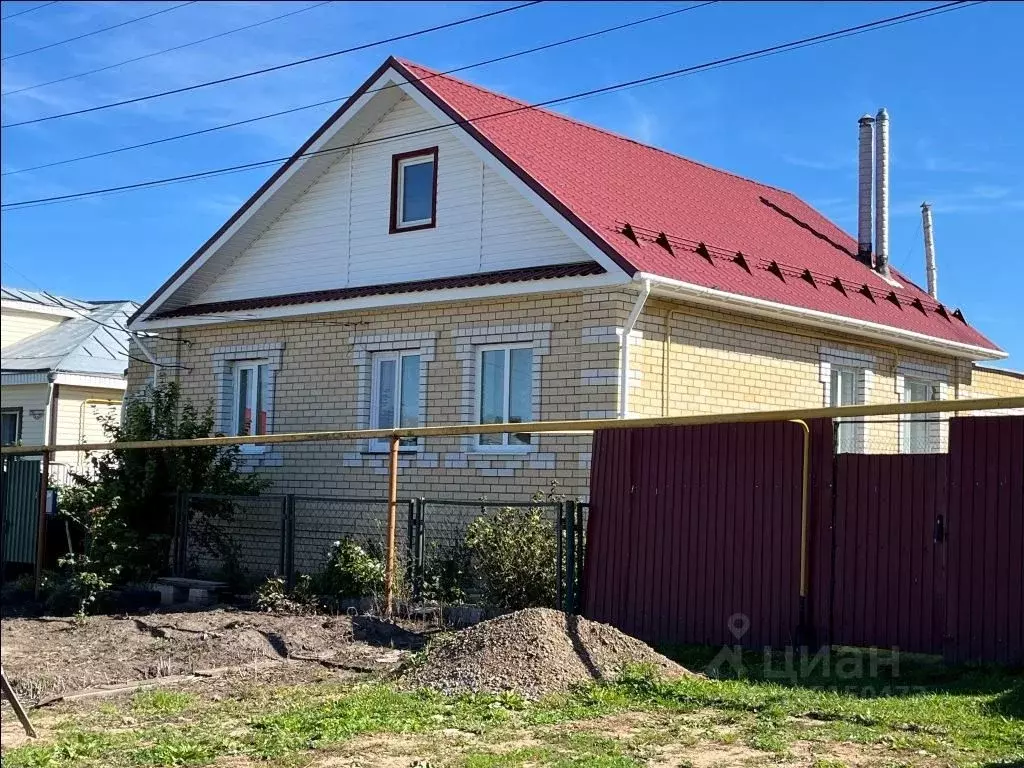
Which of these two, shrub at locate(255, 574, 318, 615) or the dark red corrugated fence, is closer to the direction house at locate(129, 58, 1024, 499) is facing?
the shrub

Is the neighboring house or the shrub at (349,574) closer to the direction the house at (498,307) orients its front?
the shrub

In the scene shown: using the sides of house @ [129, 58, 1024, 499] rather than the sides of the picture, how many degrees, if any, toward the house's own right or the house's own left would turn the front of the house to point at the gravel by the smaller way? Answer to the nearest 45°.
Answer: approximately 45° to the house's own left

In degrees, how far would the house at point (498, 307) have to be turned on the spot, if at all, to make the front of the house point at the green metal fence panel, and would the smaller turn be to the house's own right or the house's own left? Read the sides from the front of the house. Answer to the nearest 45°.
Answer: approximately 45° to the house's own right

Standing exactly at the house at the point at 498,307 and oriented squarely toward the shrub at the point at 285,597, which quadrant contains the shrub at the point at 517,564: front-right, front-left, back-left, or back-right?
front-left

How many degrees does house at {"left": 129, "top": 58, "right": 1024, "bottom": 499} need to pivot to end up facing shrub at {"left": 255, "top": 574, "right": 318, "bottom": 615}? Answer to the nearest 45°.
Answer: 0° — it already faces it

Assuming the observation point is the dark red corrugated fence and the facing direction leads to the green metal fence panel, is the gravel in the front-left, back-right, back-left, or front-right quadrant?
front-left

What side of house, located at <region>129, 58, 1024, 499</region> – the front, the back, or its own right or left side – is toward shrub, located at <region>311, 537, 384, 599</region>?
front

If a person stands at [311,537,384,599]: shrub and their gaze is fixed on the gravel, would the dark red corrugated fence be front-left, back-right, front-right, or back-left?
front-left

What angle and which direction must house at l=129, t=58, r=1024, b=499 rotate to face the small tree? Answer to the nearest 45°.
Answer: approximately 45° to its right

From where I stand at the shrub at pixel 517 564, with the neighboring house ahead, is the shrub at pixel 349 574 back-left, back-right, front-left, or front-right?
front-left

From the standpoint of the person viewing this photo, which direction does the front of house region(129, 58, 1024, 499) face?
facing the viewer and to the left of the viewer

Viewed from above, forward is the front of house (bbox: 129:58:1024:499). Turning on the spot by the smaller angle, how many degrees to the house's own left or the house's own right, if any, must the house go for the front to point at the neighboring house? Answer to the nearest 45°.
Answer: approximately 90° to the house's own right

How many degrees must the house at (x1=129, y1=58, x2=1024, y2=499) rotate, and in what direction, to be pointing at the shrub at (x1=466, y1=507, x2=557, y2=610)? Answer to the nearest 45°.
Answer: approximately 45° to its left
